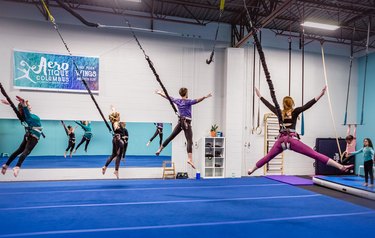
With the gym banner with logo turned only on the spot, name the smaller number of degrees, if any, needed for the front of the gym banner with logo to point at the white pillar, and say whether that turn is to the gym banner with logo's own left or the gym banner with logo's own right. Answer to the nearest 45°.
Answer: approximately 90° to the gym banner with logo's own left

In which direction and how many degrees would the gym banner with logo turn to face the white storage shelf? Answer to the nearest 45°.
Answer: approximately 90° to its left

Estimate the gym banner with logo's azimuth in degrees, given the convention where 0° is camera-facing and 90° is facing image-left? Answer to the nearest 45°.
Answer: approximately 0°
